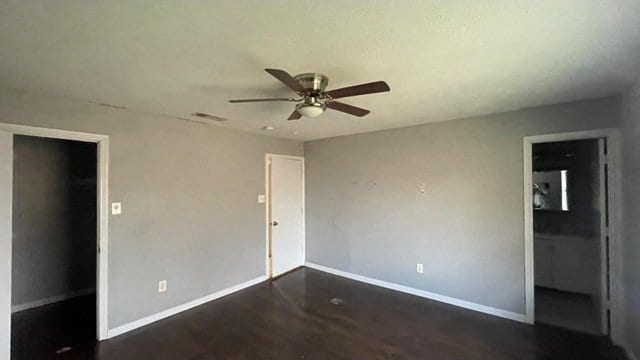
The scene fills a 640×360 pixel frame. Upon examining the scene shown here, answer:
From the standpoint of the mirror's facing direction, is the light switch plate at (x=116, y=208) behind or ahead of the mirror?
ahead

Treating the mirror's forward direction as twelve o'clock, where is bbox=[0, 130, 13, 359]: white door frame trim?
The white door frame trim is roughly at 1 o'clock from the mirror.

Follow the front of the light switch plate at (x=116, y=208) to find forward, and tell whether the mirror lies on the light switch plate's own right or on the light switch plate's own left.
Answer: on the light switch plate's own left

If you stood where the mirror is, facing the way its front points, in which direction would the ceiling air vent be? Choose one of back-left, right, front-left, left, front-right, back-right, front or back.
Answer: front-right

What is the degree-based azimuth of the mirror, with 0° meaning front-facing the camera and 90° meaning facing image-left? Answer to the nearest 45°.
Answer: approximately 0°

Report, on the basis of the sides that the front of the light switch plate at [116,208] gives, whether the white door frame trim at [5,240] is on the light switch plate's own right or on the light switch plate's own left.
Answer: on the light switch plate's own right

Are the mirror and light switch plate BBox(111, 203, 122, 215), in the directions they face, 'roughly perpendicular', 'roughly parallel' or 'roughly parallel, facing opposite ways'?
roughly perpendicular

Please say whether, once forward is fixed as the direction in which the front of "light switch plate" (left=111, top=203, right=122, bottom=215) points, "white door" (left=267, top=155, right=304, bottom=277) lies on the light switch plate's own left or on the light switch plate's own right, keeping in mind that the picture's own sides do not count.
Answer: on the light switch plate's own left

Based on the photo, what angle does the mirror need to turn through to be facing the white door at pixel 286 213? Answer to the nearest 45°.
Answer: approximately 45° to its right
